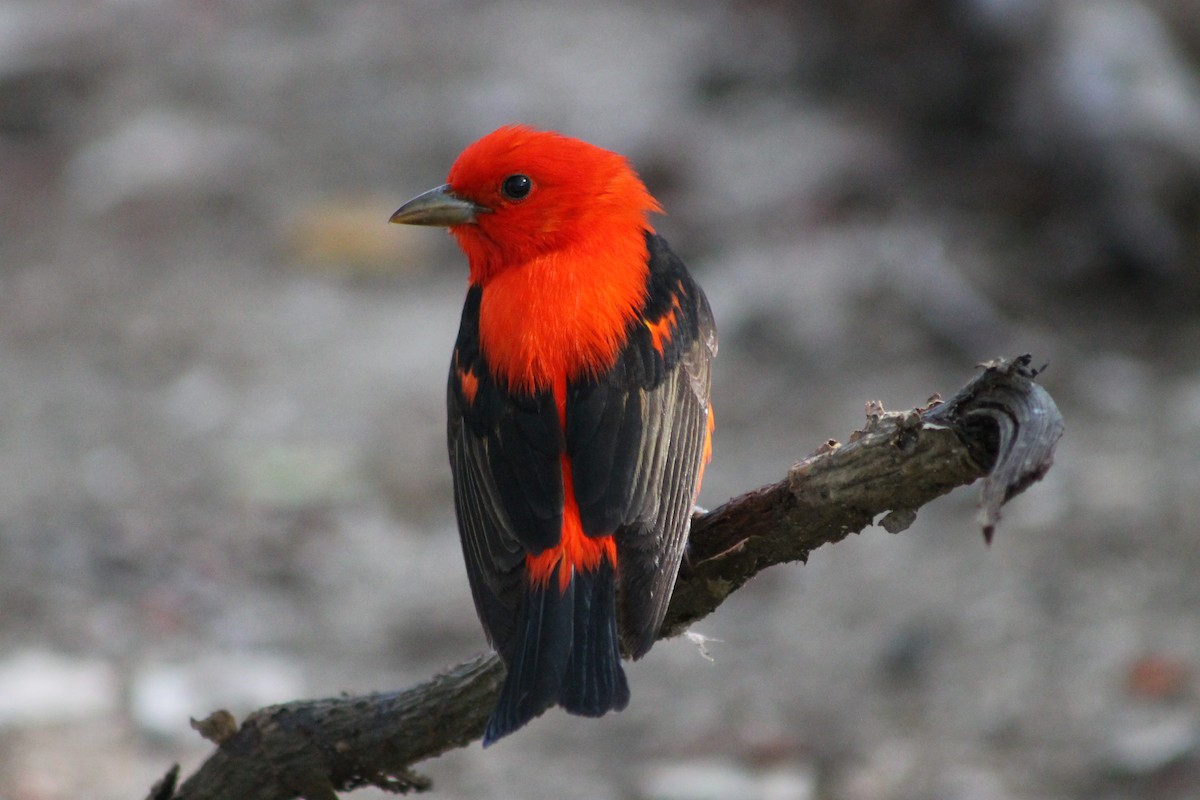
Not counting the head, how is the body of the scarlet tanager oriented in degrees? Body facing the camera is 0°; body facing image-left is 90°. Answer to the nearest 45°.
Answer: approximately 180°
